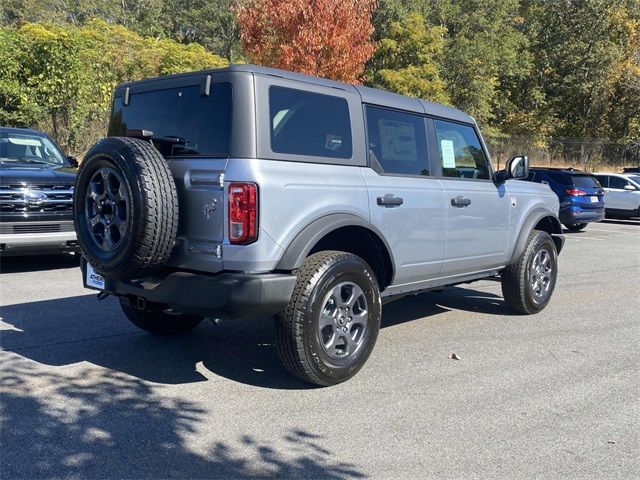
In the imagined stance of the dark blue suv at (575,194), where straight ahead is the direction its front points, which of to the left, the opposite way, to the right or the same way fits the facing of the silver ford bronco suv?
to the right

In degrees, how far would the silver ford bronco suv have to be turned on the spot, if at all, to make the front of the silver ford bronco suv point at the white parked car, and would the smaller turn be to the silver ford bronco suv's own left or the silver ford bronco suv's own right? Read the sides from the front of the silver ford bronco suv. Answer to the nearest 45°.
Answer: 0° — it already faces it

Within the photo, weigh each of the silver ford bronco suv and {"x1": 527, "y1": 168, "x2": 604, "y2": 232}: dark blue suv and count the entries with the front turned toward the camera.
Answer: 0

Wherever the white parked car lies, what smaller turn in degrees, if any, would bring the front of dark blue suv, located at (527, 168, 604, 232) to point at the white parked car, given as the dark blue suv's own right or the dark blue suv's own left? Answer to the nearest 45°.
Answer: approximately 45° to the dark blue suv's own right

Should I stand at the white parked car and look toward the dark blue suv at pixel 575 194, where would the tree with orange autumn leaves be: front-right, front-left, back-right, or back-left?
front-right

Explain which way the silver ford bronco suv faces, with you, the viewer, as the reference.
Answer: facing away from the viewer and to the right of the viewer

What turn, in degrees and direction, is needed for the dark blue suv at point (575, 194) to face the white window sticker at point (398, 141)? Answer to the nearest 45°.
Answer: approximately 135° to its left

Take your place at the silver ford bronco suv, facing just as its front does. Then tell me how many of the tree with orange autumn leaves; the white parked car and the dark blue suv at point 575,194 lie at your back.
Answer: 0

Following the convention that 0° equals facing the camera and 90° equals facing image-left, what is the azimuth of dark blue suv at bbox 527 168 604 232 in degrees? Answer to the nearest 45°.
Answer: approximately 135°

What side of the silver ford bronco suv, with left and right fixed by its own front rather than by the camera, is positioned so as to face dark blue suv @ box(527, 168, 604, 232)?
front

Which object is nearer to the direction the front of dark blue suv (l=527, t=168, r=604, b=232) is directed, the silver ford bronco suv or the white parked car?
the white parked car

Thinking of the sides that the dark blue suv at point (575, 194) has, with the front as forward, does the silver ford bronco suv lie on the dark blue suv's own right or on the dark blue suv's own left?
on the dark blue suv's own left

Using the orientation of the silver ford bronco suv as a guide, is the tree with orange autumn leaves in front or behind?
in front
